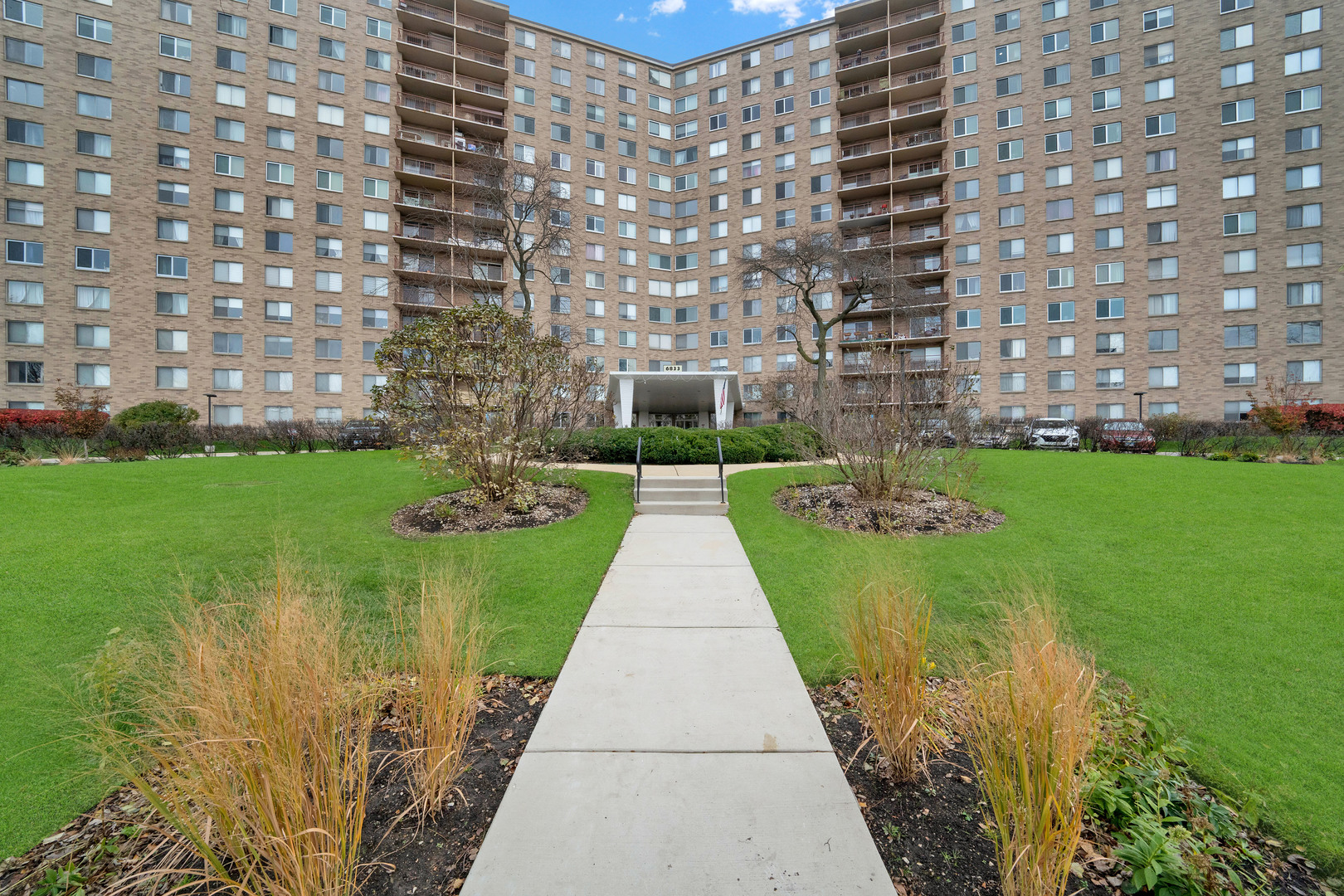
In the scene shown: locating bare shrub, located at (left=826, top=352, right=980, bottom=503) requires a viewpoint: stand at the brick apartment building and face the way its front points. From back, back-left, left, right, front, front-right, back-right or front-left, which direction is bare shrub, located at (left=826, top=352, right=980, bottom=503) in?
front

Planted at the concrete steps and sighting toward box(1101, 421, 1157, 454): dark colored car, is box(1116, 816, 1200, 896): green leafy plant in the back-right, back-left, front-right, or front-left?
back-right

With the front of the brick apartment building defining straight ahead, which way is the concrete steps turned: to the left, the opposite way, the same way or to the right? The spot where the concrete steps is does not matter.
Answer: the same way

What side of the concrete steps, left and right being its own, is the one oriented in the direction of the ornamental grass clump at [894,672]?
front

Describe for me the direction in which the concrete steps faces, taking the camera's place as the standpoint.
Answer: facing the viewer

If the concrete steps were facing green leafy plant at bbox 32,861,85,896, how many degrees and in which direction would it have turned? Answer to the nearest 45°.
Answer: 0° — it already faces it

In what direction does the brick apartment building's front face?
toward the camera

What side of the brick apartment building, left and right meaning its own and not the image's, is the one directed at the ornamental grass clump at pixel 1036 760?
front

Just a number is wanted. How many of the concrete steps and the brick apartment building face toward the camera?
2

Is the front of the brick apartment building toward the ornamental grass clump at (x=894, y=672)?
yes

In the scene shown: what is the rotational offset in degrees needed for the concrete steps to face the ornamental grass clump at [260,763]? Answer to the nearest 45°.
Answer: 0° — it already faces it
